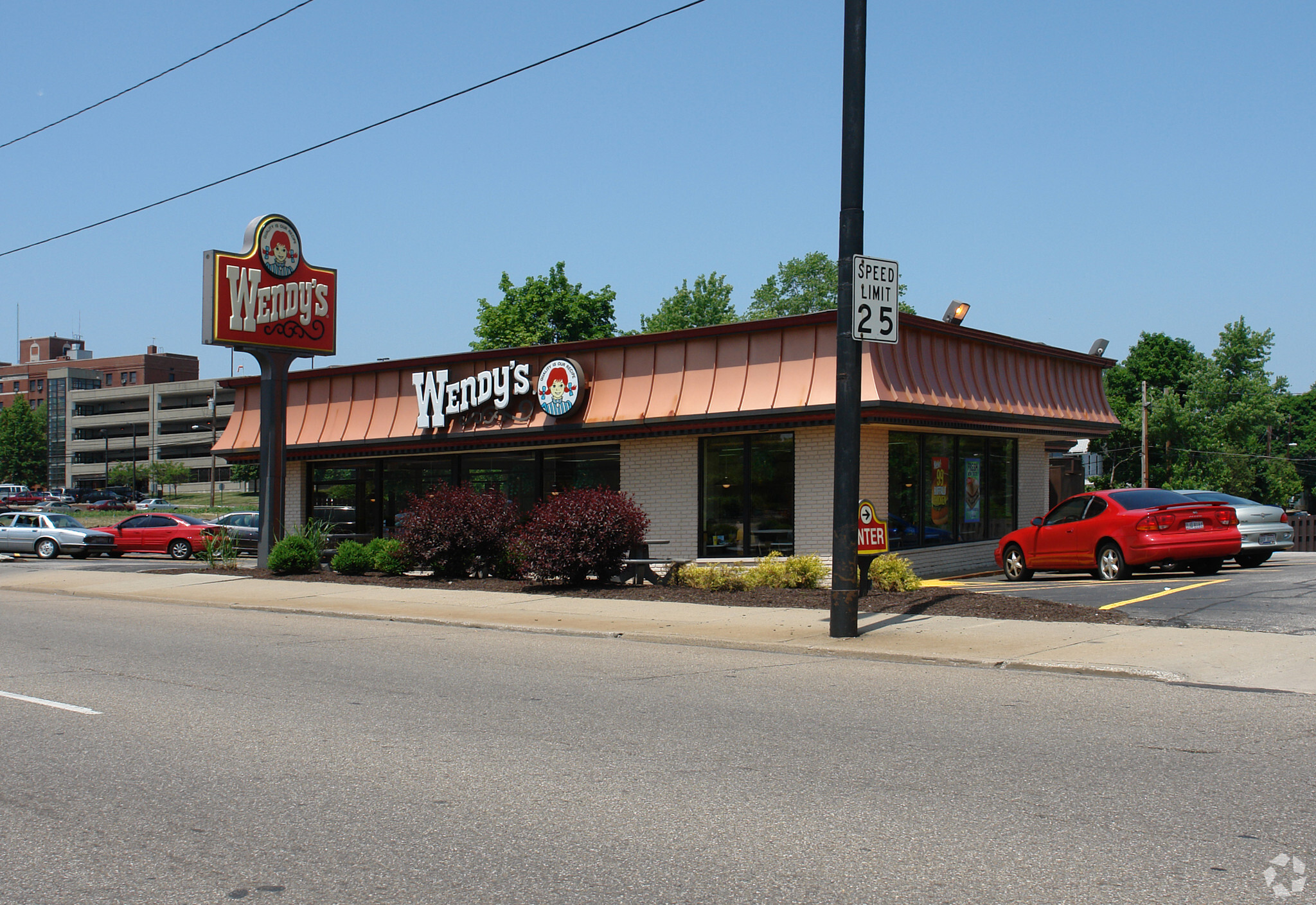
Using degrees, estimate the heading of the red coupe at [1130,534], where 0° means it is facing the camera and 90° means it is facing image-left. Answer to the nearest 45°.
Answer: approximately 135°

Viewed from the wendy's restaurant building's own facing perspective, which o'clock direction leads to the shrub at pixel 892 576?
The shrub is roughly at 10 o'clock from the wendy's restaurant building.

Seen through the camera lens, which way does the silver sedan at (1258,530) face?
facing away from the viewer and to the left of the viewer

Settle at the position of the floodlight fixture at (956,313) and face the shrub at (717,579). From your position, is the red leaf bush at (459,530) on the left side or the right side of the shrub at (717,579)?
right

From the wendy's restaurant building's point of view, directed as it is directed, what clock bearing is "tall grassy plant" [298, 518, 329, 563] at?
The tall grassy plant is roughly at 2 o'clock from the wendy's restaurant building.

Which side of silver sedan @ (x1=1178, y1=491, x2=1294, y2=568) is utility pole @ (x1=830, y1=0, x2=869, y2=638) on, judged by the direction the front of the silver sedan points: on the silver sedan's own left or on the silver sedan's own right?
on the silver sedan's own left

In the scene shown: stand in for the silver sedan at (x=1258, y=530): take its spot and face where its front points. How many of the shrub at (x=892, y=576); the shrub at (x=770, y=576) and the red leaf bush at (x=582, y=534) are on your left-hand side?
3

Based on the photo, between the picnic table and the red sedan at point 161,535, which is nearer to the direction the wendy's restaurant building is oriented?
the picnic table

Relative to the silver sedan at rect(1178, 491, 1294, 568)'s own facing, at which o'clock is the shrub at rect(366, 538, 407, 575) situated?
The shrub is roughly at 10 o'clock from the silver sedan.

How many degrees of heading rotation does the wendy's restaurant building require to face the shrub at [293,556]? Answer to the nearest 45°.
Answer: approximately 45° to its right

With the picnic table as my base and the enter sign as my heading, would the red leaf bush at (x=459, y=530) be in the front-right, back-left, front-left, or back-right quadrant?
back-right
